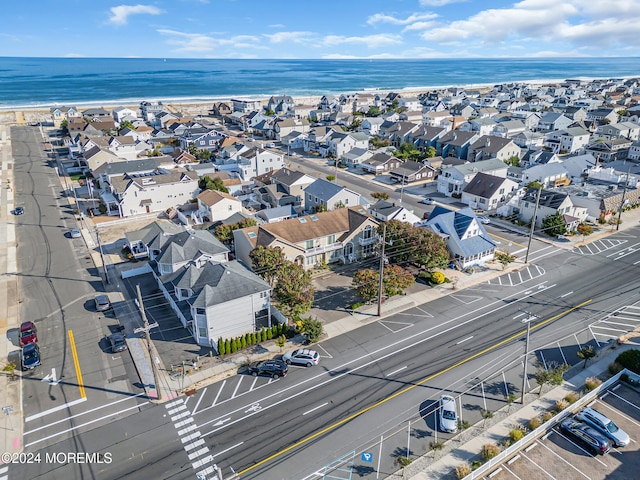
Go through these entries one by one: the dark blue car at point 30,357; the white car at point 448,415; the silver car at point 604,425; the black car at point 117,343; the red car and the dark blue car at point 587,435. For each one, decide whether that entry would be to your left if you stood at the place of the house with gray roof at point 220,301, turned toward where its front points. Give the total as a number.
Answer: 3

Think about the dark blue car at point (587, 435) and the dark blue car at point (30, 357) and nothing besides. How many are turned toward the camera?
1

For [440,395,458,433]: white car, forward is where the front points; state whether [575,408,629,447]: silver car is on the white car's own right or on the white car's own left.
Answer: on the white car's own left

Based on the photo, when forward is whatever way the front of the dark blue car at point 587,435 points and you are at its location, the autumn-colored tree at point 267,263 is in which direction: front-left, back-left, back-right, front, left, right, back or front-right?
front-left

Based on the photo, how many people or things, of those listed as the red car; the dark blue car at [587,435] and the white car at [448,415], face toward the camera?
2

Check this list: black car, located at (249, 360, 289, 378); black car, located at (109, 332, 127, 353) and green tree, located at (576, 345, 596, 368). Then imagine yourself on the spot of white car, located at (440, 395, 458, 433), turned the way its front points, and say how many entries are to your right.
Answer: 2

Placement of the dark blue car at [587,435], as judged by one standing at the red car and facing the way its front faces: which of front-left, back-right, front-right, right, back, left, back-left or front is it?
front-left

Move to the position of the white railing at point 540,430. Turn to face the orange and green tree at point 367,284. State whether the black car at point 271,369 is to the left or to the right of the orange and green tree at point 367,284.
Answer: left

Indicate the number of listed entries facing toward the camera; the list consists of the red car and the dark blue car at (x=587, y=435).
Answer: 1

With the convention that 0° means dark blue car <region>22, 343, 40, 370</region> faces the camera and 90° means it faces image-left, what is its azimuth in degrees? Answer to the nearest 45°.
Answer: approximately 0°

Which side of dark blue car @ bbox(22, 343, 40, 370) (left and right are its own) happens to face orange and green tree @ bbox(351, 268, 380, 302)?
left
